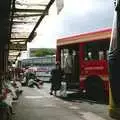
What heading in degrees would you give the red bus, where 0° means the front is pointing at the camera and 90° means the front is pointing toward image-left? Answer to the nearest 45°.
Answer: approximately 135°
